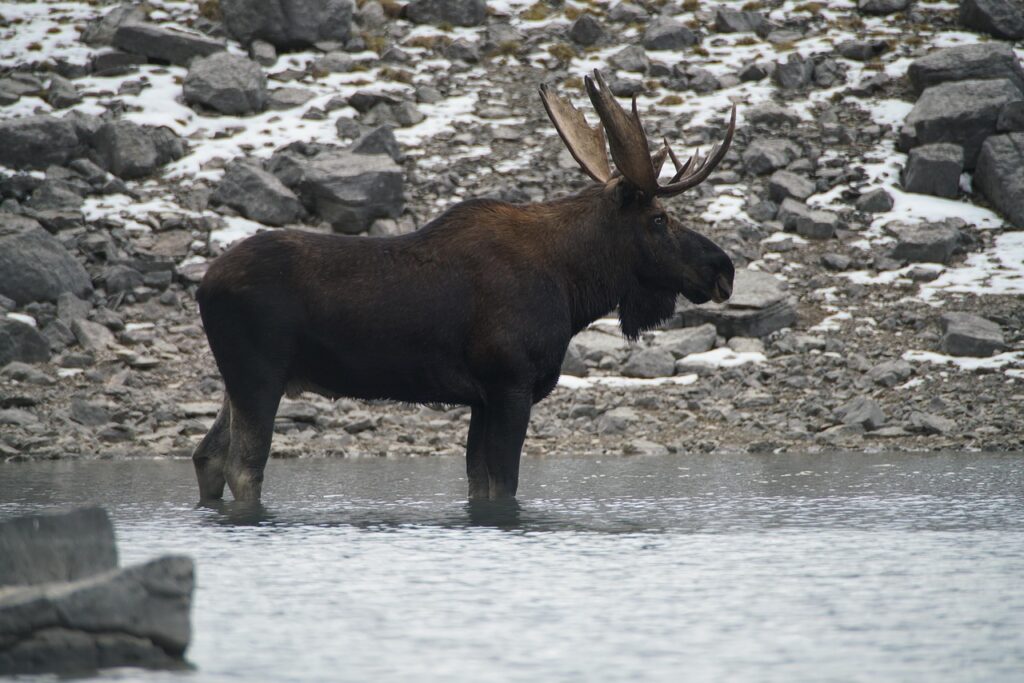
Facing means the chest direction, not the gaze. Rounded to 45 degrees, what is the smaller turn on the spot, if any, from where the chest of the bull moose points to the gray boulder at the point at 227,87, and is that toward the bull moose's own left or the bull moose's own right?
approximately 90° to the bull moose's own left

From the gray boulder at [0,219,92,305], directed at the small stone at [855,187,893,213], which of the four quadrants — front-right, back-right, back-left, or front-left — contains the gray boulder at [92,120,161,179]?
front-left

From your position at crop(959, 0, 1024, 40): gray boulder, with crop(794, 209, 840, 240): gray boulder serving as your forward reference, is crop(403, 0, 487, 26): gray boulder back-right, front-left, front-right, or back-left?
front-right

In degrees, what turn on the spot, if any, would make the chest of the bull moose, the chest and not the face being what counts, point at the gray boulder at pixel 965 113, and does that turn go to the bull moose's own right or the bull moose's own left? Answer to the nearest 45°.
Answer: approximately 45° to the bull moose's own left

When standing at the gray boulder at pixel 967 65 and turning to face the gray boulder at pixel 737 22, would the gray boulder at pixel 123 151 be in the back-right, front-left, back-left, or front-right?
front-left

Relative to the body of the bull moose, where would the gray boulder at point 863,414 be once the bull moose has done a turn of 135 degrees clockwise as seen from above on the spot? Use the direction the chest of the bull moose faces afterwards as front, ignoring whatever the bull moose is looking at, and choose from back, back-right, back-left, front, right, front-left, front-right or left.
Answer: back

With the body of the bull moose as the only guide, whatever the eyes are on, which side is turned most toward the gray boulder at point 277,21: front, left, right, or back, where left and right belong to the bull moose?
left

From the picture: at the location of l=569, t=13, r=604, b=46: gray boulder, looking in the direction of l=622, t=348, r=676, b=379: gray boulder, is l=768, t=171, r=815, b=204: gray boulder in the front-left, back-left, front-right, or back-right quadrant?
front-left

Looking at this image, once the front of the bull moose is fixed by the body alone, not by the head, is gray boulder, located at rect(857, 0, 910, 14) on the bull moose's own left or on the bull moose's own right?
on the bull moose's own left

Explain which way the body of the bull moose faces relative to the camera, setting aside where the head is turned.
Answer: to the viewer's right

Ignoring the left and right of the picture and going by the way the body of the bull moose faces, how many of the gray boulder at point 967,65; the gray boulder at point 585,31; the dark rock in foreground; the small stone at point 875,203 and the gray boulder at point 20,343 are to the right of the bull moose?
1
